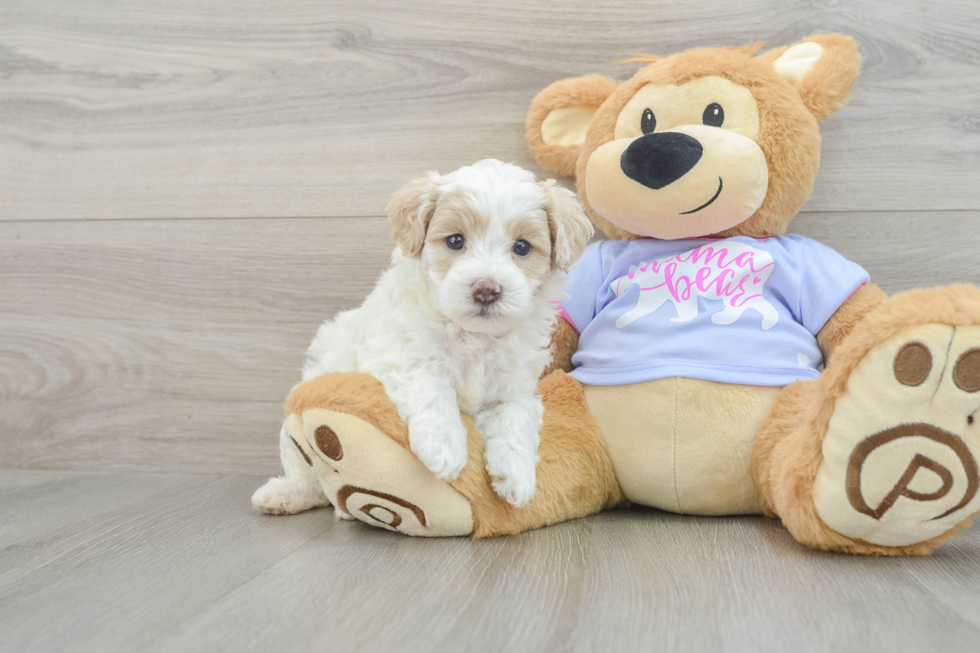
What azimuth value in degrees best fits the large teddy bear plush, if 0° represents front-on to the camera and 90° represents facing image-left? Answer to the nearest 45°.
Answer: approximately 0°
